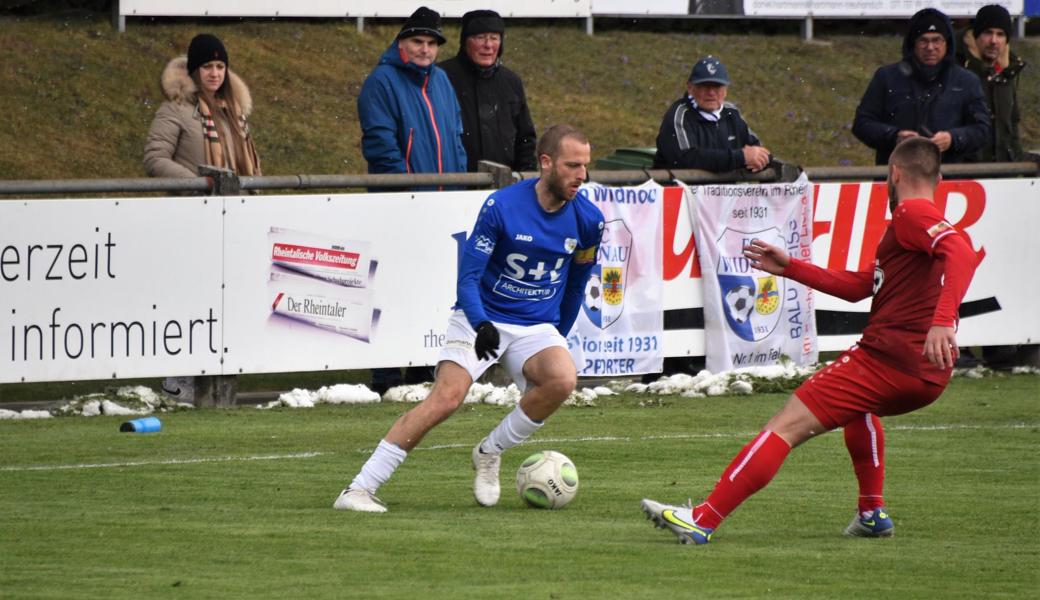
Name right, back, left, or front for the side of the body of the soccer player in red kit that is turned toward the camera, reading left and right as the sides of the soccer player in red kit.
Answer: left

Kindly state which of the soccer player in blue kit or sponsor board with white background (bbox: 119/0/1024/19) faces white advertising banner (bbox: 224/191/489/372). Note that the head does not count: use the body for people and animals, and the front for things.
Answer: the sponsor board with white background

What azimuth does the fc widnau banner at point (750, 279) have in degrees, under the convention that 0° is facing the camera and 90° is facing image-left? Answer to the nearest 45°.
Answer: approximately 0°

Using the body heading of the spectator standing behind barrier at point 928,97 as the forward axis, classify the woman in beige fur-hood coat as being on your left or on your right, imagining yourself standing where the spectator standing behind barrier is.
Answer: on your right

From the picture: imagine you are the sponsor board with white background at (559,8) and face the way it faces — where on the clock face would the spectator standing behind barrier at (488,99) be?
The spectator standing behind barrier is roughly at 12 o'clock from the sponsor board with white background.

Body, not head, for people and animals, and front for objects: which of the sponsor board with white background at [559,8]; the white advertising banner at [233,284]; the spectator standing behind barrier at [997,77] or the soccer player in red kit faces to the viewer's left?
the soccer player in red kit

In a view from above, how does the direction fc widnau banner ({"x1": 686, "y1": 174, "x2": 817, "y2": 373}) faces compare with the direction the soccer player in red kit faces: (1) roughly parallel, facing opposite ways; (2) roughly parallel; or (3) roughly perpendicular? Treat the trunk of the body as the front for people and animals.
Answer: roughly perpendicular

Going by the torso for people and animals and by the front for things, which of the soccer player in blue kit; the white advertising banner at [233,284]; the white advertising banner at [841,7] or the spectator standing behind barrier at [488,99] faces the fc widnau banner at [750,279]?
the white advertising banner at [841,7]

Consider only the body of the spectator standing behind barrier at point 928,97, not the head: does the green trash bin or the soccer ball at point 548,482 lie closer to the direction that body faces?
the soccer ball
